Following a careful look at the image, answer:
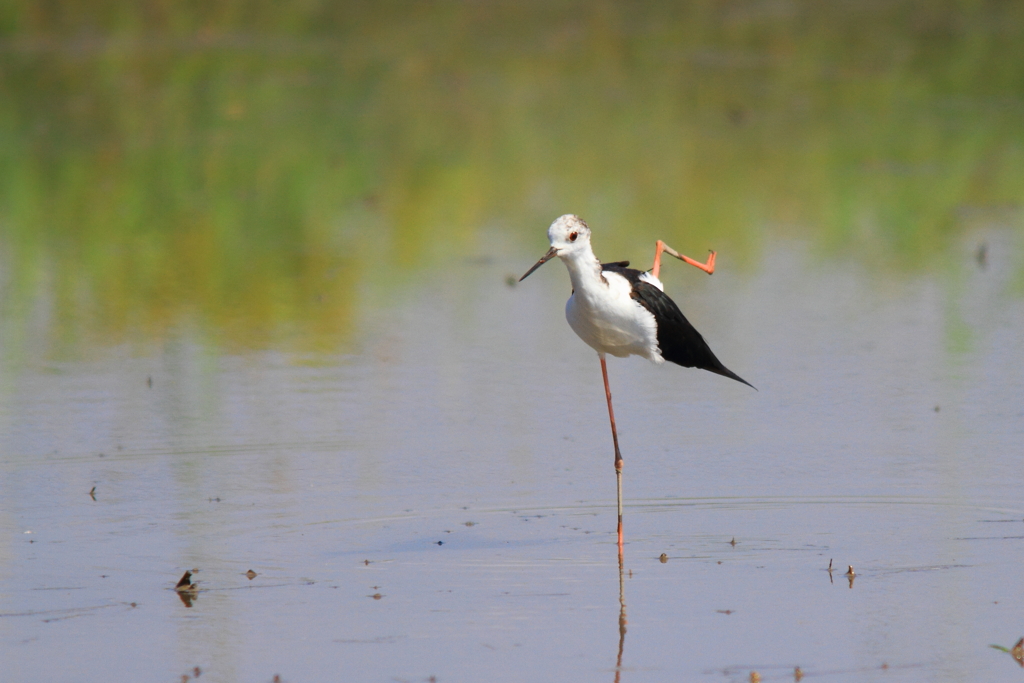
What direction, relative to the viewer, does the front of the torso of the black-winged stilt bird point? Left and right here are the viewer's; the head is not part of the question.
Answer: facing the viewer and to the left of the viewer
